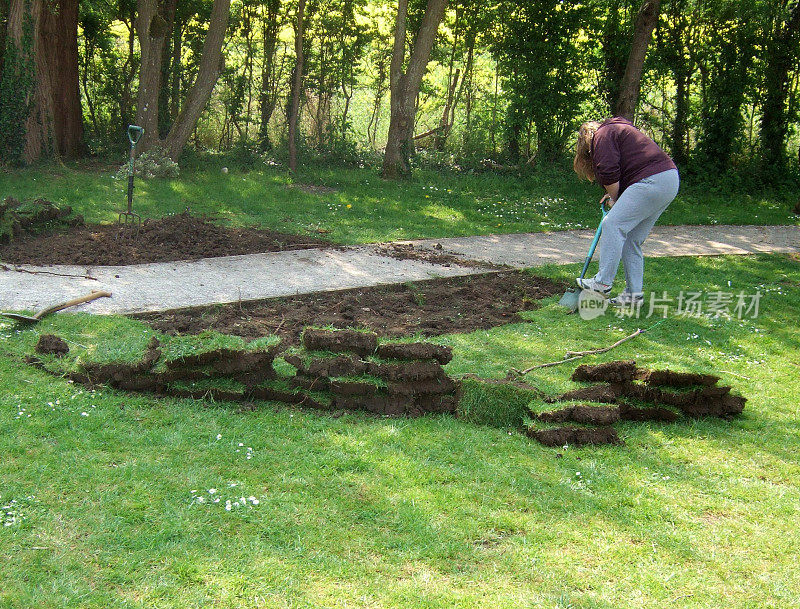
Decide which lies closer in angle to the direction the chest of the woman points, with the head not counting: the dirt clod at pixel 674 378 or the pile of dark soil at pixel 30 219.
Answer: the pile of dark soil

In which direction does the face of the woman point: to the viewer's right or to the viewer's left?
to the viewer's left

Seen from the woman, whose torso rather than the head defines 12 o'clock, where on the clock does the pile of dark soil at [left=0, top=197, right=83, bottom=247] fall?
The pile of dark soil is roughly at 12 o'clock from the woman.

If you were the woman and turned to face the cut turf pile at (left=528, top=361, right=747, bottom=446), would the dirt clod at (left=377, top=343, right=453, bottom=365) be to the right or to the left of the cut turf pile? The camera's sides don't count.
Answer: right

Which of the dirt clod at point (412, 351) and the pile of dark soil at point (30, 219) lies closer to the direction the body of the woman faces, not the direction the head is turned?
the pile of dark soil

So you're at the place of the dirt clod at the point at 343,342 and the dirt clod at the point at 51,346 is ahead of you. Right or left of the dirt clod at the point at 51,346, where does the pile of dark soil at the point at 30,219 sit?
right

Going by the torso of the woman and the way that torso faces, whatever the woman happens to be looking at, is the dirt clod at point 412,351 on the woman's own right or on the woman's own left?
on the woman's own left

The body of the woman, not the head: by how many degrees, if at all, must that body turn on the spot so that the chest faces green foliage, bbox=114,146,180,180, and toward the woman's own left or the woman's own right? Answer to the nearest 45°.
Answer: approximately 45° to the woman's own right

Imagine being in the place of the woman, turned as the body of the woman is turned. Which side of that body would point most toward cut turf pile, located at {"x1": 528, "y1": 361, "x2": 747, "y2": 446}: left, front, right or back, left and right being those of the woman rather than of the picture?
left

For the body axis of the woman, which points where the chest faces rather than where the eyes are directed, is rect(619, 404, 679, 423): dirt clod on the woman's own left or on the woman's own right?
on the woman's own left

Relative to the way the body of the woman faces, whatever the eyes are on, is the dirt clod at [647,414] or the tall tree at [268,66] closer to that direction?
the tall tree

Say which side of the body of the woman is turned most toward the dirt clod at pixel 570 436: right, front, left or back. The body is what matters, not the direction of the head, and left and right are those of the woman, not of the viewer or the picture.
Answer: left

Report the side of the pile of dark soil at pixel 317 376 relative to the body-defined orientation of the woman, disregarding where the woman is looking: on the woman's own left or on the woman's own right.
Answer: on the woman's own left

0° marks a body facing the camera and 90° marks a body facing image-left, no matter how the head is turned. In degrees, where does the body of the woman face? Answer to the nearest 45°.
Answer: approximately 90°
